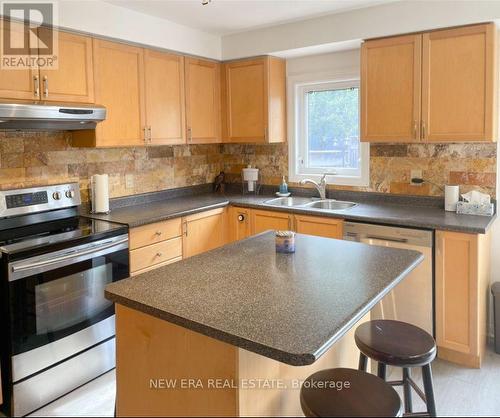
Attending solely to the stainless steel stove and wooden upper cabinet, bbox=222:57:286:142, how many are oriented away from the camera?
0

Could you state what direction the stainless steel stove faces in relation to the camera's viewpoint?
facing the viewer and to the right of the viewer

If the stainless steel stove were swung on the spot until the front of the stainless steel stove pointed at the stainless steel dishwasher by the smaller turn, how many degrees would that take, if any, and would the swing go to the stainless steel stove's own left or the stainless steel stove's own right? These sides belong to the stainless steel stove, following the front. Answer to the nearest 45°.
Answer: approximately 45° to the stainless steel stove's own left

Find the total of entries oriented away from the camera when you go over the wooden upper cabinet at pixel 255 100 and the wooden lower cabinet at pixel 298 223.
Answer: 0

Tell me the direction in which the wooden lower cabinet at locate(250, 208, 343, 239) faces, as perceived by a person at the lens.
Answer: facing the viewer and to the left of the viewer

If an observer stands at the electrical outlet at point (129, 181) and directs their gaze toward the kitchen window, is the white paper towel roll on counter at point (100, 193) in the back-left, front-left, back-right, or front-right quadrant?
back-right

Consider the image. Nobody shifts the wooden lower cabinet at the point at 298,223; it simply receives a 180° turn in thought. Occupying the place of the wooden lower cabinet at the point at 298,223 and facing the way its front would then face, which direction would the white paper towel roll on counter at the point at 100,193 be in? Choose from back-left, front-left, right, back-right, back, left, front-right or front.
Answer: back-left

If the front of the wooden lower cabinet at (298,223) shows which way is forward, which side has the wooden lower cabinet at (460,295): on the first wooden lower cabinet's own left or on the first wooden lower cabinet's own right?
on the first wooden lower cabinet's own left

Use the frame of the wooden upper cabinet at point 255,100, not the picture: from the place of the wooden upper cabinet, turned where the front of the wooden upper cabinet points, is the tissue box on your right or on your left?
on your left
